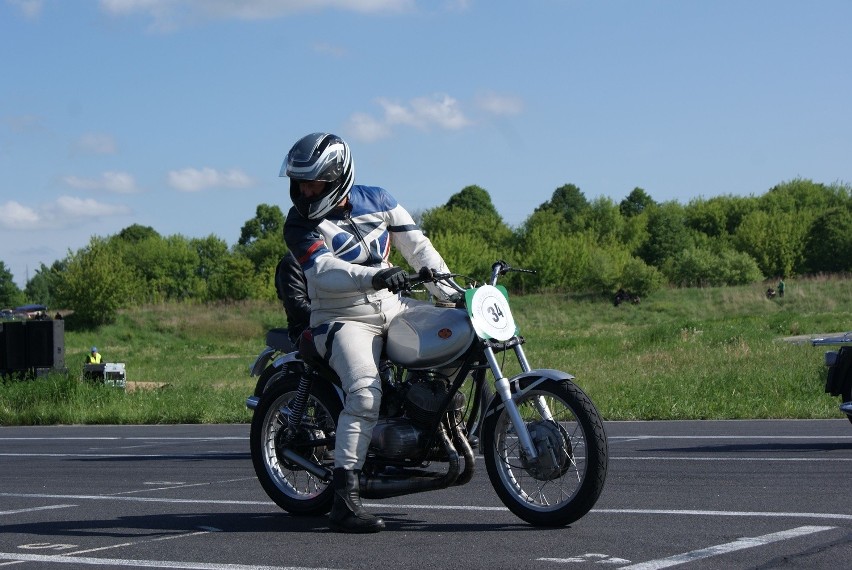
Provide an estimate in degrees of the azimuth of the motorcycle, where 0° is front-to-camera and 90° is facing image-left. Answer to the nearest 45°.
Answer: approximately 315°

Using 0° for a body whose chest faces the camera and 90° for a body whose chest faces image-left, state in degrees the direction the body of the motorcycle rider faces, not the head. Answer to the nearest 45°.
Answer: approximately 315°
